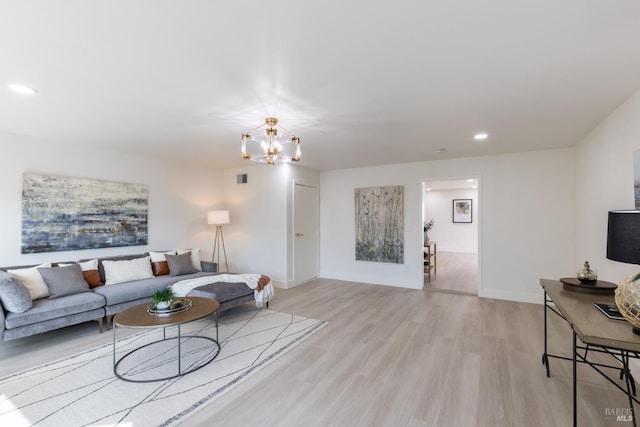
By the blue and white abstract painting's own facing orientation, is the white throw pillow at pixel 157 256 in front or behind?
in front

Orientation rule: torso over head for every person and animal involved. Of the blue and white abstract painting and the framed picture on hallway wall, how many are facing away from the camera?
0

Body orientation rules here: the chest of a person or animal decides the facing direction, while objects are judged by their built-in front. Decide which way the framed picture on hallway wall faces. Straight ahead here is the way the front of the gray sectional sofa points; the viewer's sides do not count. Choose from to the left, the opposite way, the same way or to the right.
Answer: to the right

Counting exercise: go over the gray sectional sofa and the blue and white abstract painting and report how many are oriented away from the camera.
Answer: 0

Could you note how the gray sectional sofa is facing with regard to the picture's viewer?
facing the viewer and to the right of the viewer

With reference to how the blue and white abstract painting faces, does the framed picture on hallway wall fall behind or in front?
in front

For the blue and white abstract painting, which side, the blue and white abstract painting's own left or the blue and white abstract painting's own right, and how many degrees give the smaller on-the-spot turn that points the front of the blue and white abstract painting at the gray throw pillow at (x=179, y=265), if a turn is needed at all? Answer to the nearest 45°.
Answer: approximately 45° to the blue and white abstract painting's own left

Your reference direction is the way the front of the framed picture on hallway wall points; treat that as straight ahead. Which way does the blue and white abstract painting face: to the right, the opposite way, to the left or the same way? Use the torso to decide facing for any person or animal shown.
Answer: to the left

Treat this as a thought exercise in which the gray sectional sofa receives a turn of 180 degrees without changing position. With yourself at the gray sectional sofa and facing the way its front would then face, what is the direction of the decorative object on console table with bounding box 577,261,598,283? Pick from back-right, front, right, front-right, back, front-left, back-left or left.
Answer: back

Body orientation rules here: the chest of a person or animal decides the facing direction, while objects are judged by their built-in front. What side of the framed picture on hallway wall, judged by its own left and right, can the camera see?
front

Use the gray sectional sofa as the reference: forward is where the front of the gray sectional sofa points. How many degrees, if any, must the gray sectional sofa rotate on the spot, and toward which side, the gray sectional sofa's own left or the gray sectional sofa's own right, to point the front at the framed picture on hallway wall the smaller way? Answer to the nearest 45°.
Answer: approximately 45° to the gray sectional sofa's own left

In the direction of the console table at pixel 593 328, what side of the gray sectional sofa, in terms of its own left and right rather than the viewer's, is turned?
front

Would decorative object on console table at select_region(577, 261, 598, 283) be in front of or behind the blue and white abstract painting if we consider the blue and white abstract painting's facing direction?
in front

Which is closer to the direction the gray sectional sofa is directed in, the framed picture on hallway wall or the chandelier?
the chandelier

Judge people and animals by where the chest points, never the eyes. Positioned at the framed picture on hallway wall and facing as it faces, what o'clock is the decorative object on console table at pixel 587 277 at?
The decorative object on console table is roughly at 12 o'clock from the framed picture on hallway wall.
